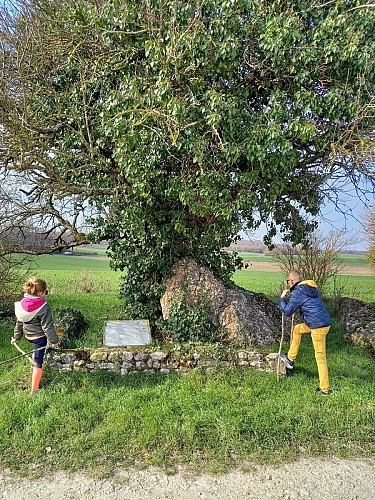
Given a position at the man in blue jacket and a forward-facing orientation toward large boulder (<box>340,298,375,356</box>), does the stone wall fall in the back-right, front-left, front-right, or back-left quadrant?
back-left

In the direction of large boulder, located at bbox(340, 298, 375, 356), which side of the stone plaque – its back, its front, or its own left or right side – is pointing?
left

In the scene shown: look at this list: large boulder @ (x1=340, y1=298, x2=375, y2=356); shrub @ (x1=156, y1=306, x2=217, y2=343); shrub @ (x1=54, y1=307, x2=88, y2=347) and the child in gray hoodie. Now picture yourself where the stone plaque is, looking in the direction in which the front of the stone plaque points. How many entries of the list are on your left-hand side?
2

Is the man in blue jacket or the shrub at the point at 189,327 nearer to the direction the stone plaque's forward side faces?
the man in blue jacket

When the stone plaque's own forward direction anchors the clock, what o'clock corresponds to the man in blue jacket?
The man in blue jacket is roughly at 10 o'clock from the stone plaque.

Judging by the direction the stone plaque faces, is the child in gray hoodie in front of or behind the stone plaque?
in front

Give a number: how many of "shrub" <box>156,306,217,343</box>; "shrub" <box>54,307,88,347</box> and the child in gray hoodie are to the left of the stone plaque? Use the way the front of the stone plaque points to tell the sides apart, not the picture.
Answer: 1

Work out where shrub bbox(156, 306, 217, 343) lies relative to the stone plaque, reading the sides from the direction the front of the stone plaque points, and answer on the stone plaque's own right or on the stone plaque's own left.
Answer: on the stone plaque's own left

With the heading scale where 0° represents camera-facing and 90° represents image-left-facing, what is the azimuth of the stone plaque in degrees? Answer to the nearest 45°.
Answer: approximately 0°

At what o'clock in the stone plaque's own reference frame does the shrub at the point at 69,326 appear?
The shrub is roughly at 4 o'clock from the stone plaque.
